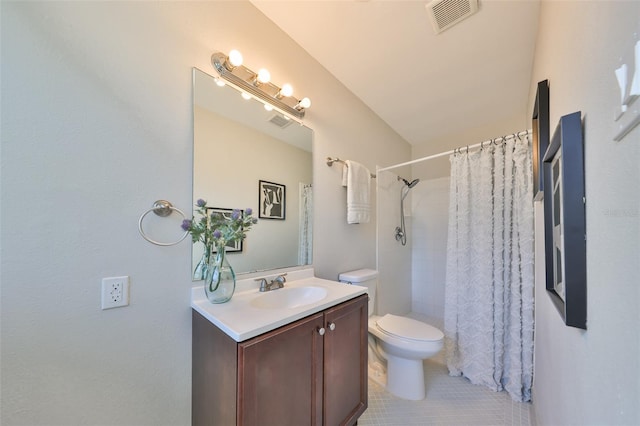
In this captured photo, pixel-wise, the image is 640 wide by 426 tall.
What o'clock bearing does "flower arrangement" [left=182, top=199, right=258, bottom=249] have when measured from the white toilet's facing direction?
The flower arrangement is roughly at 3 o'clock from the white toilet.

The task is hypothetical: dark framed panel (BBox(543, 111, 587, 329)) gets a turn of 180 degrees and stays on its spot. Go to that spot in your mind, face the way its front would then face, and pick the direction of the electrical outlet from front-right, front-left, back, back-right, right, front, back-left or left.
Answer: back-right

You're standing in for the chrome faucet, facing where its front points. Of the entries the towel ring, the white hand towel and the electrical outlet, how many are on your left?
1

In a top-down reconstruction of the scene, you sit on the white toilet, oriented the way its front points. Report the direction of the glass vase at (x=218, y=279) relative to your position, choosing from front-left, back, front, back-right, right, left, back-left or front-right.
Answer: right

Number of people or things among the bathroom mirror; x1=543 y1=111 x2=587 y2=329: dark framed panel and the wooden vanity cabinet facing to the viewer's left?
1

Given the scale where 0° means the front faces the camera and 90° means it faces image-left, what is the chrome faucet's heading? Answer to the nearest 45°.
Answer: approximately 315°

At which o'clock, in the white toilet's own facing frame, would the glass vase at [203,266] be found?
The glass vase is roughly at 3 o'clock from the white toilet.

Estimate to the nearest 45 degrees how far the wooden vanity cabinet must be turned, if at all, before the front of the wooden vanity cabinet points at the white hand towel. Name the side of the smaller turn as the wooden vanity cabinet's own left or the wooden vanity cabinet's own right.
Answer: approximately 90° to the wooden vanity cabinet's own left

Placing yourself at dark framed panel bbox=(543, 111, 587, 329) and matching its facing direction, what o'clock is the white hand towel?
The white hand towel is roughly at 1 o'clock from the dark framed panel.
